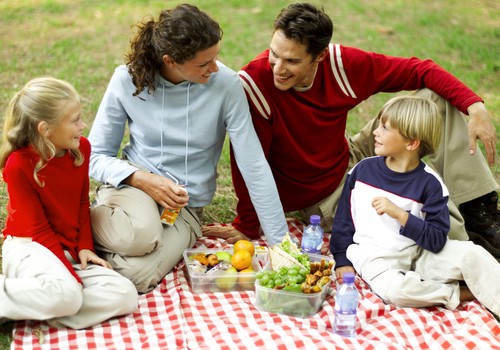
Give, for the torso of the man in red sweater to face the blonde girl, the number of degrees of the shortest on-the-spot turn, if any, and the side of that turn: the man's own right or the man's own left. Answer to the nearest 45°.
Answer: approximately 45° to the man's own right

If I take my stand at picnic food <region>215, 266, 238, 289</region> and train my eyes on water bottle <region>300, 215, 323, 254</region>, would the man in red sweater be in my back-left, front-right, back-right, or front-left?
front-left

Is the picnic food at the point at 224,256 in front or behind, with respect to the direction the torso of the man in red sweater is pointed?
in front

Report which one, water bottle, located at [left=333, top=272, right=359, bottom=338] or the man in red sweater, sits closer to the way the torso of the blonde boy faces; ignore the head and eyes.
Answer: the water bottle

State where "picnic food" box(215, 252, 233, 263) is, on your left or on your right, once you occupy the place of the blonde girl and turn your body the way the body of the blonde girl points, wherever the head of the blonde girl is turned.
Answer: on your left

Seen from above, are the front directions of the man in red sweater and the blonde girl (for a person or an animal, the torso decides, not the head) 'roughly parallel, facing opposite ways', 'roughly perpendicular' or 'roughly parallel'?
roughly perpendicular

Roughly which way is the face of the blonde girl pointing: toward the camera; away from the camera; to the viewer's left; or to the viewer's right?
to the viewer's right

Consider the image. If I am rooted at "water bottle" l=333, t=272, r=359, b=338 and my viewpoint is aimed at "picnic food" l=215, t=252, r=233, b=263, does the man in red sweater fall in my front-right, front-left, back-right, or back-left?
front-right

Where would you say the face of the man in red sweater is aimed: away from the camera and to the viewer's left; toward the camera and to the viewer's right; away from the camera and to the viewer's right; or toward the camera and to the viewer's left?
toward the camera and to the viewer's left

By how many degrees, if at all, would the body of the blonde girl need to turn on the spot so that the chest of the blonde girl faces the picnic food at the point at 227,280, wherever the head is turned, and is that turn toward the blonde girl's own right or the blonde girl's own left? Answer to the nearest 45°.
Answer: approximately 45° to the blonde girl's own left

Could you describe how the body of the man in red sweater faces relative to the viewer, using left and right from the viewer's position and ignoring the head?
facing the viewer

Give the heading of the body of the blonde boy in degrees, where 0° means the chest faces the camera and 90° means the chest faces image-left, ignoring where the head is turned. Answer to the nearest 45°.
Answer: approximately 0°

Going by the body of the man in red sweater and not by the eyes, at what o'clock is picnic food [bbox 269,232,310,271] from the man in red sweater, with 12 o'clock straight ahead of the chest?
The picnic food is roughly at 12 o'clock from the man in red sweater.

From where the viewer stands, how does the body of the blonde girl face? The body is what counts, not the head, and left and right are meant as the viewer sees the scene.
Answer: facing the viewer and to the right of the viewer

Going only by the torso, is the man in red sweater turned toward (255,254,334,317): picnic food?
yes
